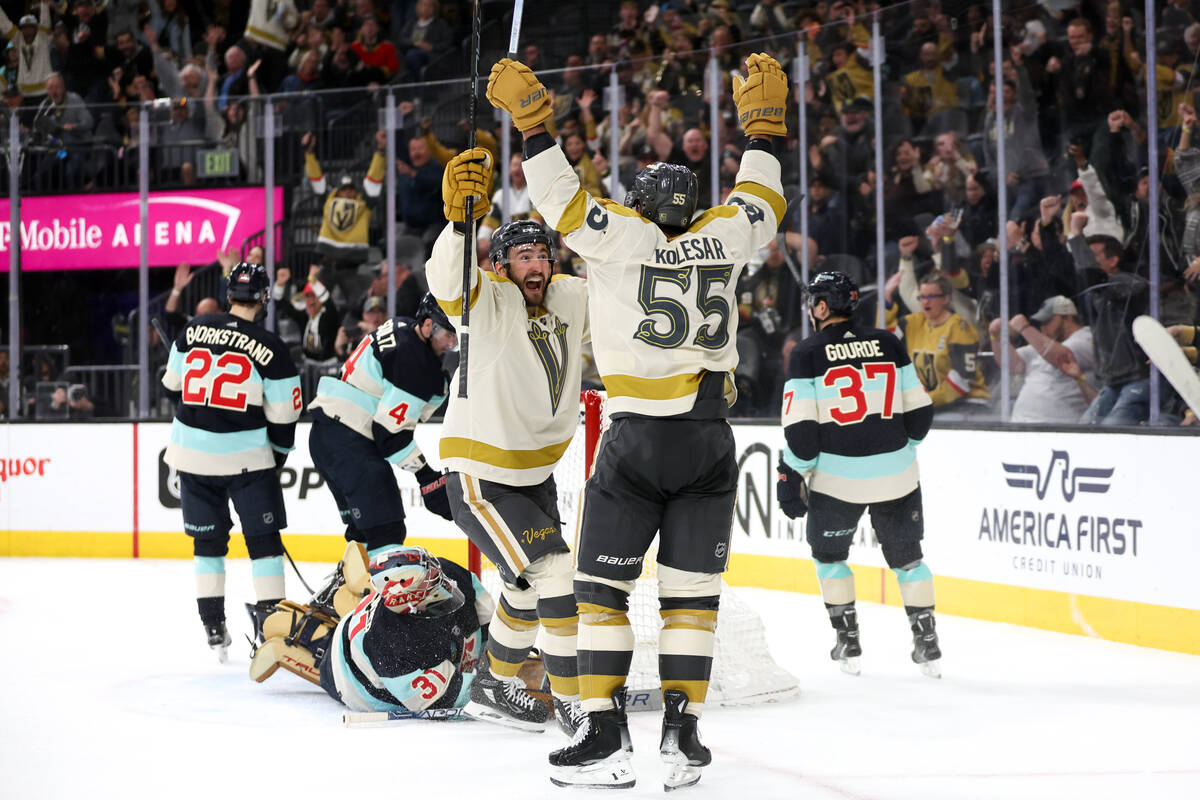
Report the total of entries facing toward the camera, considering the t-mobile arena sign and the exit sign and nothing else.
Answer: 2

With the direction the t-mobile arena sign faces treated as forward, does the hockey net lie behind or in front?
in front

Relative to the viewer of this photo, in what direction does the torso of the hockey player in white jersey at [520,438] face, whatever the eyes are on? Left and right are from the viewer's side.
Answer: facing the viewer and to the right of the viewer

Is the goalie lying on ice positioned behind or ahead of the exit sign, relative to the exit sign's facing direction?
ahead

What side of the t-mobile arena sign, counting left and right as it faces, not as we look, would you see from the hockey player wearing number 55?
front

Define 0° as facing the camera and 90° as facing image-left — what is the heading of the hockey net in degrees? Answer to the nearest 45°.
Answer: approximately 45°

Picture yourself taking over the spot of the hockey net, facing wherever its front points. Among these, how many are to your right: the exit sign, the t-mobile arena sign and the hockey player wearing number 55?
2

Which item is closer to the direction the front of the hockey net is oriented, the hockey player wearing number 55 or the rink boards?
the hockey player wearing number 55

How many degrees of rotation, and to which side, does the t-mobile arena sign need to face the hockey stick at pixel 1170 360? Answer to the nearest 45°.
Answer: approximately 45° to its left
